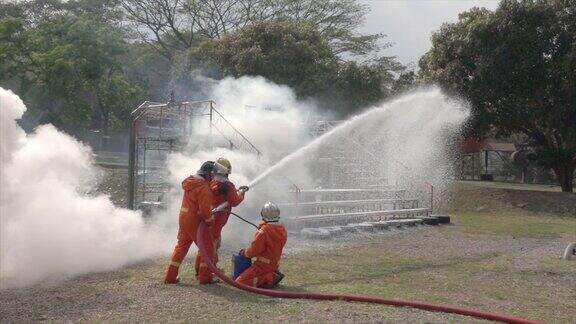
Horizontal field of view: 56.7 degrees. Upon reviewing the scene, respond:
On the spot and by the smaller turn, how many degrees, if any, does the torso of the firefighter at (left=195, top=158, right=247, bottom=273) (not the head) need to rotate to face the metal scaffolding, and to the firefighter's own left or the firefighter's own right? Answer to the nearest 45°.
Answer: approximately 45° to the firefighter's own left

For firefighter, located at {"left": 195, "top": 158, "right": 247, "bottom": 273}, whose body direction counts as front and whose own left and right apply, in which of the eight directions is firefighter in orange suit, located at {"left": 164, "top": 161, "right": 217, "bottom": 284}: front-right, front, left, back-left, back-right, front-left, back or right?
back

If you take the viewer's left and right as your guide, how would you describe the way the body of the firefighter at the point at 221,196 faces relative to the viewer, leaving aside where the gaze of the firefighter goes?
facing away from the viewer and to the right of the viewer

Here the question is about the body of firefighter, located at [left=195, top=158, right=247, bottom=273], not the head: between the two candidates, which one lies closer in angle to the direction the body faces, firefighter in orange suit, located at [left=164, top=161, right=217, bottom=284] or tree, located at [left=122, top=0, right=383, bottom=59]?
the tree

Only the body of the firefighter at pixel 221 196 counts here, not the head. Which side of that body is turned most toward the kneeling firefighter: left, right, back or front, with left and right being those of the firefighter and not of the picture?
right

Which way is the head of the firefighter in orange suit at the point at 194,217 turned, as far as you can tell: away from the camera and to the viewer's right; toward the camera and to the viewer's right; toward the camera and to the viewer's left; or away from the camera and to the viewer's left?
away from the camera and to the viewer's right

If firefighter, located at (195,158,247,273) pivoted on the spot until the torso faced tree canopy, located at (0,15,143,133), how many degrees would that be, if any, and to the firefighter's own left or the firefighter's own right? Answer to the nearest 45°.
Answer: approximately 45° to the firefighter's own left
